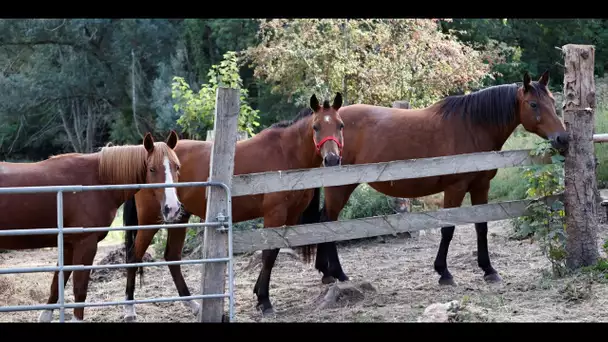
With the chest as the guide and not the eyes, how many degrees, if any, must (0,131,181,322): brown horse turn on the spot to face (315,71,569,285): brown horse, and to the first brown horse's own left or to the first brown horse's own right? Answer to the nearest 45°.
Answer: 0° — it already faces it

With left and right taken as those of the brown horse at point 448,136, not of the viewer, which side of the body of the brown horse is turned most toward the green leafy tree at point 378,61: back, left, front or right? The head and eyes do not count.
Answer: left

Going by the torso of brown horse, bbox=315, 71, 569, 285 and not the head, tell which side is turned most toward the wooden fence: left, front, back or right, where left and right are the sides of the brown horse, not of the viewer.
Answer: right

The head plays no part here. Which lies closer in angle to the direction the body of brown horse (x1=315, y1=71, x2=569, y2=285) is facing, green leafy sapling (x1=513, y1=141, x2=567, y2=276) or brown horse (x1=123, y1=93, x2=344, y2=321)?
the green leafy sapling

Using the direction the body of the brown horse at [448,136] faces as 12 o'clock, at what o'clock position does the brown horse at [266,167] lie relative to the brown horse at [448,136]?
the brown horse at [266,167] is roughly at 5 o'clock from the brown horse at [448,136].

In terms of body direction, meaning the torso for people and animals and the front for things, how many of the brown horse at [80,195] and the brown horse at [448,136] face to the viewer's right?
2

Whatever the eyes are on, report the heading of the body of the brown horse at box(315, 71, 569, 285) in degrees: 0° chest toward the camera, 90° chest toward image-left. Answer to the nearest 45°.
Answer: approximately 270°

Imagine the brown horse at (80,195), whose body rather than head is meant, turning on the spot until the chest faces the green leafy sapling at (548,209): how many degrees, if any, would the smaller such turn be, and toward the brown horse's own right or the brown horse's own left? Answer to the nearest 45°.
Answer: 0° — it already faces it

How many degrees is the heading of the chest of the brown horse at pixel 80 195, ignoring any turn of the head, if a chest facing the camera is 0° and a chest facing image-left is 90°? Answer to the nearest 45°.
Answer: approximately 270°

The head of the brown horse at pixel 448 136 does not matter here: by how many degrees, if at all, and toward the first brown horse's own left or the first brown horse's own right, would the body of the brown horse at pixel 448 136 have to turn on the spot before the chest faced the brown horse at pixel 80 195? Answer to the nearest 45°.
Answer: approximately 135° to the first brown horse's own right
